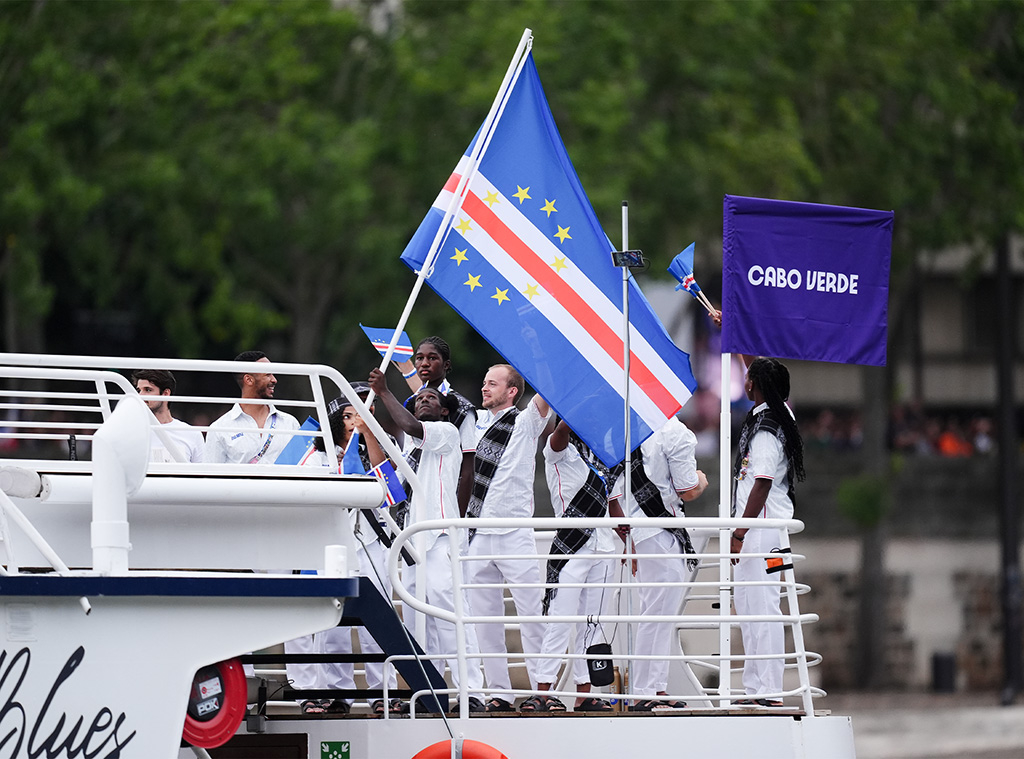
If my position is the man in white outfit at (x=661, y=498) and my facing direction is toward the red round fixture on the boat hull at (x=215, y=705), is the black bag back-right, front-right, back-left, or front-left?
front-left

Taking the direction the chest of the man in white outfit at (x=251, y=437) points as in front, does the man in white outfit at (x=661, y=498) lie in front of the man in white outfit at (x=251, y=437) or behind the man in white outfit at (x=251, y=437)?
in front

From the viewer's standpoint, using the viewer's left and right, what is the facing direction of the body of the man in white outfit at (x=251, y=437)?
facing the viewer and to the right of the viewer

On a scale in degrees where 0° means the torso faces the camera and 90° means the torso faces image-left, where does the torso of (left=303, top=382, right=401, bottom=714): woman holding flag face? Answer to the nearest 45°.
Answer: approximately 315°

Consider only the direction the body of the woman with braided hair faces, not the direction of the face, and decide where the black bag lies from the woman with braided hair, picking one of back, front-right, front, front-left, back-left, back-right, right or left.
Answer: front-left

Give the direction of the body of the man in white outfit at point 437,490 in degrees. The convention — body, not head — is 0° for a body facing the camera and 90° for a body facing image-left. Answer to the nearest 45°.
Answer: approximately 45°

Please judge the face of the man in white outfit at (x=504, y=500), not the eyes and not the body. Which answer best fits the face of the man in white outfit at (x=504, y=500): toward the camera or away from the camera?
toward the camera

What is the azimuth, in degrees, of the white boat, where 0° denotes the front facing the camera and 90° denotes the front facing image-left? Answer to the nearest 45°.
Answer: approximately 90°

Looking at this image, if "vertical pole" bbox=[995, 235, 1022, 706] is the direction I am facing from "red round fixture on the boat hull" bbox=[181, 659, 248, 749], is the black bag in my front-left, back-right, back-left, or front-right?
front-right

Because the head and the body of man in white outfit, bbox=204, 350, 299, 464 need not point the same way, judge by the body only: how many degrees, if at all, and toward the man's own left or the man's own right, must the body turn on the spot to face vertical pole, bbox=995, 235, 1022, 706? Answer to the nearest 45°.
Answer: approximately 90° to the man's own left

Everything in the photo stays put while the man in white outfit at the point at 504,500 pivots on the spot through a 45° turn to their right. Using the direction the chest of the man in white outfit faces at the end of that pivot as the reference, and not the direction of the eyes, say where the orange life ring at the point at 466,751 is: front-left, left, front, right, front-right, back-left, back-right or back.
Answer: left
